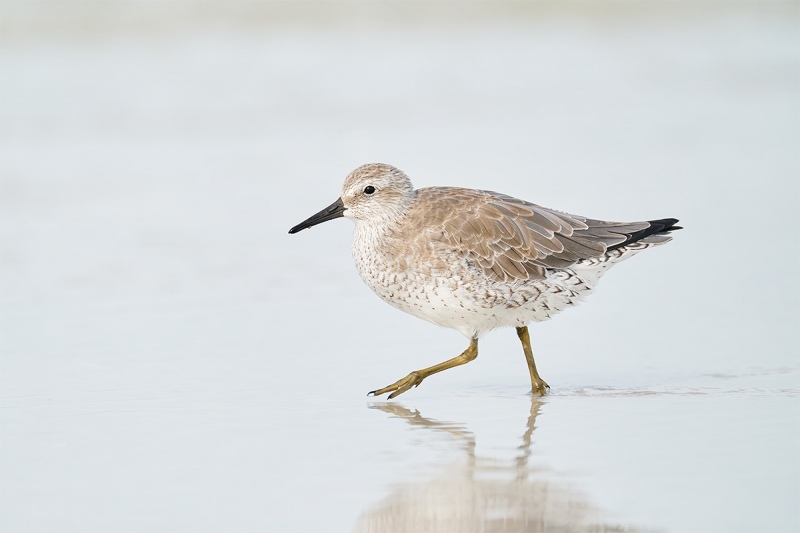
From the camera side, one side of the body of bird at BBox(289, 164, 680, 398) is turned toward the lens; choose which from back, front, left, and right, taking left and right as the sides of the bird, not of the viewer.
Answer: left
